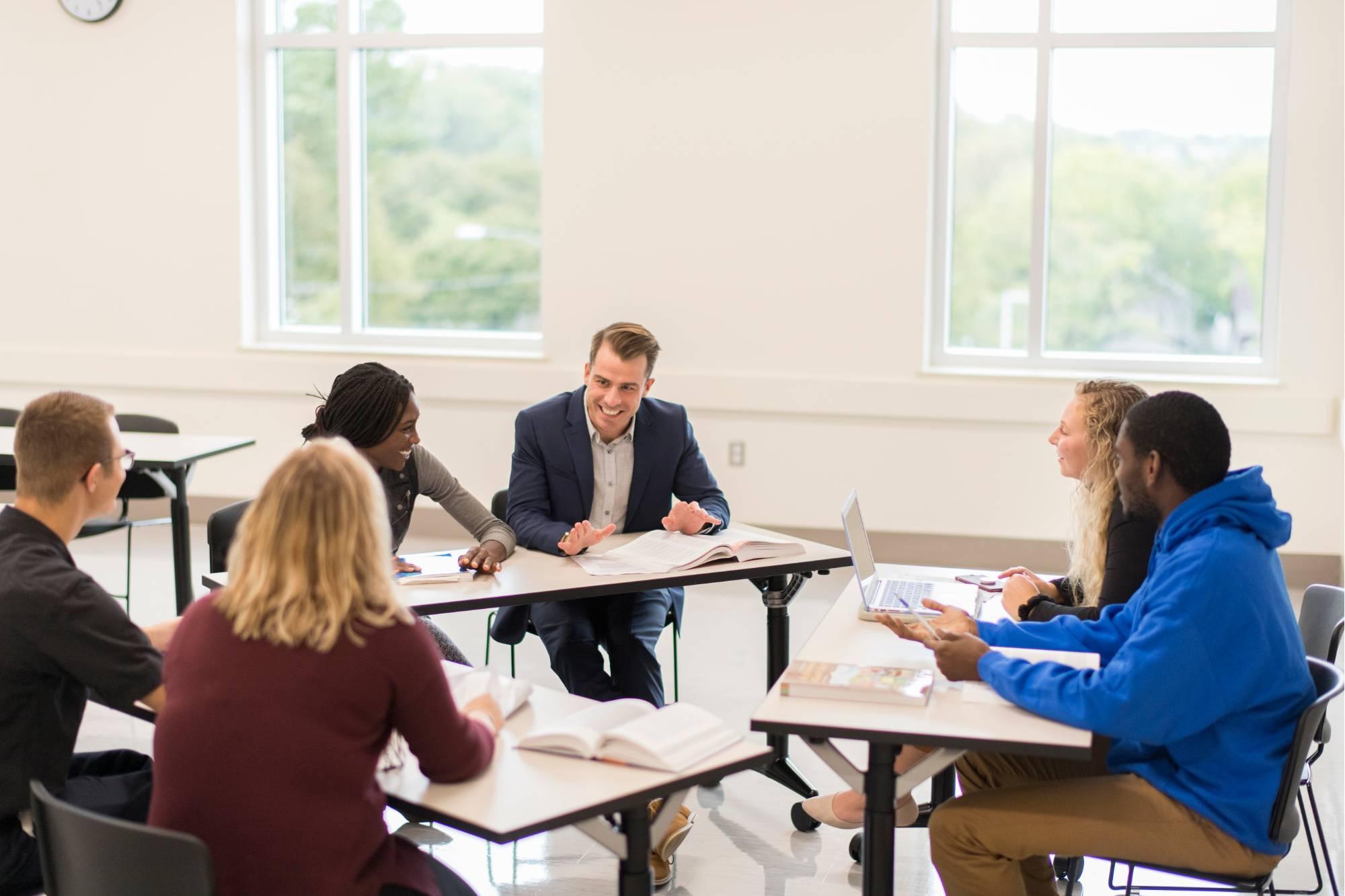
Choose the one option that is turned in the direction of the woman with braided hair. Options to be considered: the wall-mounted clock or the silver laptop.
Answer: the wall-mounted clock

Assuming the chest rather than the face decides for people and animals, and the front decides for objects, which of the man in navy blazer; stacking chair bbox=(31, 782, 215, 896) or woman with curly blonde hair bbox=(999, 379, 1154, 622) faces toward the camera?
the man in navy blazer

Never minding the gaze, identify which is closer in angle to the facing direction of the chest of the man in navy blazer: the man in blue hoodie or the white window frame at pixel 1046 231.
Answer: the man in blue hoodie

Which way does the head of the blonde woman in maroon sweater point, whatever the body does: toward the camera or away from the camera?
away from the camera

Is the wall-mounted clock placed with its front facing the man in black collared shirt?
yes

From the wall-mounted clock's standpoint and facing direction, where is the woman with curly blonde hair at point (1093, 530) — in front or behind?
in front

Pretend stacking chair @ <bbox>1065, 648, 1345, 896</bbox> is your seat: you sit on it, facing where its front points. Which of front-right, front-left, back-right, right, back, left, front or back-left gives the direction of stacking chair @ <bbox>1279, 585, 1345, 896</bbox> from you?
right

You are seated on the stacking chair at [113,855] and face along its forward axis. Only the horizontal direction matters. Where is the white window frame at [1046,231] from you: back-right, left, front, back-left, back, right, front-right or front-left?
front

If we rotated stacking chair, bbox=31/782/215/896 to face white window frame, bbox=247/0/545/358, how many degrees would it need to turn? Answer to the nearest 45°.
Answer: approximately 45° to its left

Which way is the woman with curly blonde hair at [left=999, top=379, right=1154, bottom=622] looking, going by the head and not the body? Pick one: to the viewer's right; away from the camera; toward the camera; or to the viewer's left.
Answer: to the viewer's left

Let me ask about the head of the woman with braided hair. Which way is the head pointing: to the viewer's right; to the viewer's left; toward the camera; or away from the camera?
to the viewer's right

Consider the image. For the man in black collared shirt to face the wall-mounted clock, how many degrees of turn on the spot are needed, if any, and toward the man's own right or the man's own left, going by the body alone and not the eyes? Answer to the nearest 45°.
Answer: approximately 45° to the man's own left

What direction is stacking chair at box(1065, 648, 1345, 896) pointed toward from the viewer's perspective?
to the viewer's left

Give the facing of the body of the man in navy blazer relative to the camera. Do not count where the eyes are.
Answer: toward the camera

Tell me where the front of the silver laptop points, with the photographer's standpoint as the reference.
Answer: facing to the right of the viewer
